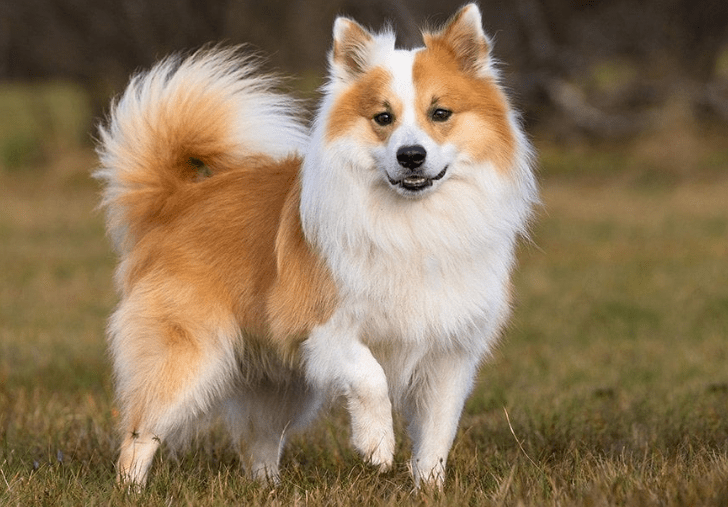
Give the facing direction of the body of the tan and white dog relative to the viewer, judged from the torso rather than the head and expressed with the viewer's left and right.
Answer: facing the viewer and to the right of the viewer
